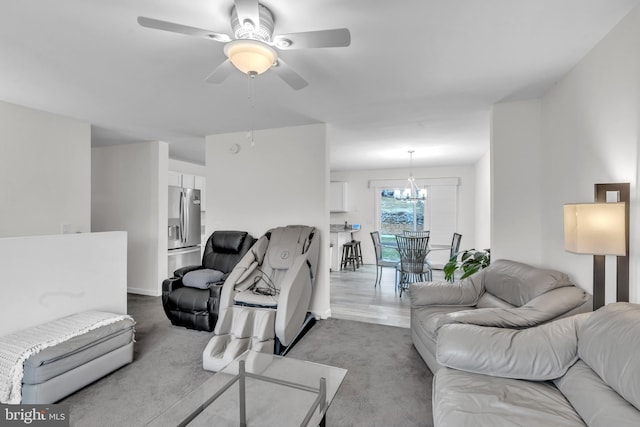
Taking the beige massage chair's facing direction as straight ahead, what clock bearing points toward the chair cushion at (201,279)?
The chair cushion is roughly at 3 o'clock from the beige massage chair.

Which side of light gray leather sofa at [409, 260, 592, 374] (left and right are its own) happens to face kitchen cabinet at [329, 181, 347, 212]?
right

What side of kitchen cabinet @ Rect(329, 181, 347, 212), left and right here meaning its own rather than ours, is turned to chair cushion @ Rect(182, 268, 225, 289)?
front

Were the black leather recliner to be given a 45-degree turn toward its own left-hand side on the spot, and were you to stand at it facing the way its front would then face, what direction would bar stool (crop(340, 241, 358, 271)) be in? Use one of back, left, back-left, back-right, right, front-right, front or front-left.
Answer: back-left

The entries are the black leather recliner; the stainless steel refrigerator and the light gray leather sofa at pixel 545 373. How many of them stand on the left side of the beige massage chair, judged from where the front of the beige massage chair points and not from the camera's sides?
1

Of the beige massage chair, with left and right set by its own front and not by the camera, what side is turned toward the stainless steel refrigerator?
right

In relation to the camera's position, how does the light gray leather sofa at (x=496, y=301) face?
facing the viewer and to the left of the viewer

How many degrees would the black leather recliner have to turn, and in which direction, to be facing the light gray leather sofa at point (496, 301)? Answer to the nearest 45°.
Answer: approximately 90° to its left

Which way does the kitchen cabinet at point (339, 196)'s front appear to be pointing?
toward the camera

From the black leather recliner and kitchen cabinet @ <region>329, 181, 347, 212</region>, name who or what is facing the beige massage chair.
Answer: the kitchen cabinet

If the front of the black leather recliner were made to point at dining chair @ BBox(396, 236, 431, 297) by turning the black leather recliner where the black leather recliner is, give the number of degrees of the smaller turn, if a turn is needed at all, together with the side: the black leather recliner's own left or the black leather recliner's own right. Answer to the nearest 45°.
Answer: approximately 135° to the black leather recliner's own left

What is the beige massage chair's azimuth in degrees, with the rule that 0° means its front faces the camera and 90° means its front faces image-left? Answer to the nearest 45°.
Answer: approximately 45°
